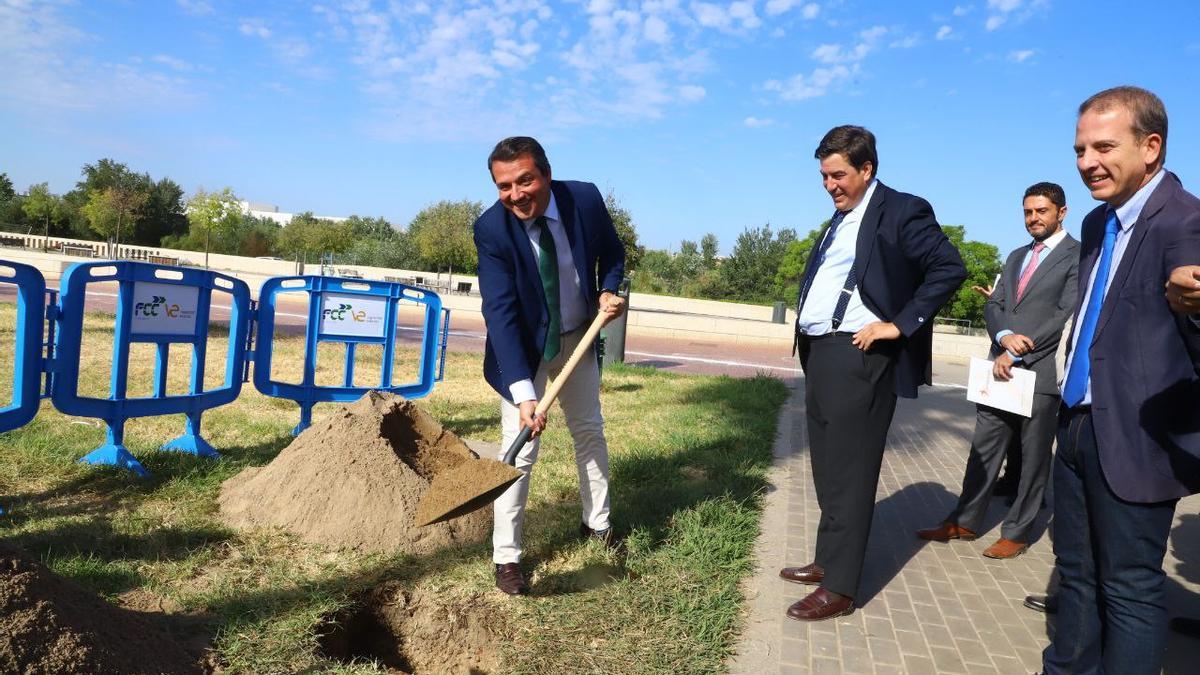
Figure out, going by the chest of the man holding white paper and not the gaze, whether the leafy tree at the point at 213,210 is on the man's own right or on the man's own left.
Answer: on the man's own right

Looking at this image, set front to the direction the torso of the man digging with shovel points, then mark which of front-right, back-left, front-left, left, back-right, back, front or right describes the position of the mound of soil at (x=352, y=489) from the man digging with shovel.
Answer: back-right

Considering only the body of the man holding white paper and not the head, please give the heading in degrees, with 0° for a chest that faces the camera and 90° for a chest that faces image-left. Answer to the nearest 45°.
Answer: approximately 45°

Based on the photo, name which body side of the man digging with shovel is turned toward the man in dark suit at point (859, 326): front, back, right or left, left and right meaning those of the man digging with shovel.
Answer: left

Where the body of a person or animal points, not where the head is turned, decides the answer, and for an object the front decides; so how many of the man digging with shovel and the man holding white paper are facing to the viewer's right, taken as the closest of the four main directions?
0

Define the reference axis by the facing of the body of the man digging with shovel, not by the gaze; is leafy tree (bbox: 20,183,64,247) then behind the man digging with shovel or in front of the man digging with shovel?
behind

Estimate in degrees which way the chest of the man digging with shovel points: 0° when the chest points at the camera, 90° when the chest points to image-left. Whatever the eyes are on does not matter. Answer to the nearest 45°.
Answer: approximately 0°

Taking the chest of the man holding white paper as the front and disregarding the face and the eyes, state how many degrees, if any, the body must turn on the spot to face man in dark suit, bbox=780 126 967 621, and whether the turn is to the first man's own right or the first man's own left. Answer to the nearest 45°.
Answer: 0° — they already face them

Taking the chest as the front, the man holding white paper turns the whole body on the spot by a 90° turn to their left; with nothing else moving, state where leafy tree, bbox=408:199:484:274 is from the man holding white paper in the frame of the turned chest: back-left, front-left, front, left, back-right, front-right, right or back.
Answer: back

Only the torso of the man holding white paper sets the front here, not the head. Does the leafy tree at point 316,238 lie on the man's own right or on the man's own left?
on the man's own right
